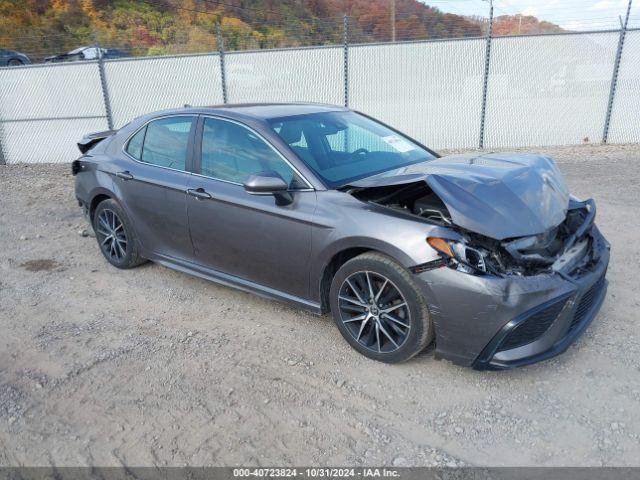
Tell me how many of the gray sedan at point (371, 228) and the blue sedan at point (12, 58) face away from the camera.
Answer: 0

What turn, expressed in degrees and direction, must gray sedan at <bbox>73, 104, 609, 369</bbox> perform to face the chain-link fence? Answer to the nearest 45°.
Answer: approximately 135° to its left

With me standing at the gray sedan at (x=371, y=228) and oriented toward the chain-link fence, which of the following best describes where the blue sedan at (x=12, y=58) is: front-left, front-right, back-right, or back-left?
front-left

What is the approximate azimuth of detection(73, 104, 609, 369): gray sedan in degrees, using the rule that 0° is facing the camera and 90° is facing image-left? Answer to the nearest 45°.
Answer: approximately 315°

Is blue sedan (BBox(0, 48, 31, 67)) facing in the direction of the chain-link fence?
no

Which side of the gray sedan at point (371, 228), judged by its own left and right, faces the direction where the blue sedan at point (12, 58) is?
back
